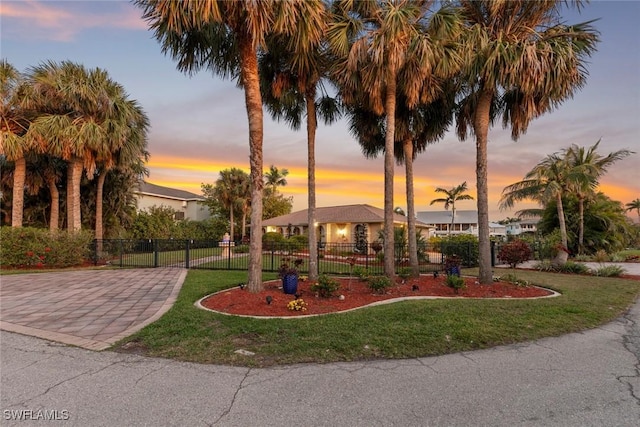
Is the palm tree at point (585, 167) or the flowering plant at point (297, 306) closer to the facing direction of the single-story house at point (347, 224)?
the flowering plant

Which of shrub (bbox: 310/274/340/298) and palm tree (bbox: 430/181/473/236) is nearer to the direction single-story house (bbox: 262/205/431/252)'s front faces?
the shrub

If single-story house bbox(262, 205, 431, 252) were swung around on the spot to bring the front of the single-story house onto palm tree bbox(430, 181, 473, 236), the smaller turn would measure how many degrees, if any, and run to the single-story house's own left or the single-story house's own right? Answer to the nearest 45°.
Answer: approximately 135° to the single-story house's own left

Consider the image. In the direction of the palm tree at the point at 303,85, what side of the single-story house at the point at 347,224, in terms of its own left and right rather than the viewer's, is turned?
front

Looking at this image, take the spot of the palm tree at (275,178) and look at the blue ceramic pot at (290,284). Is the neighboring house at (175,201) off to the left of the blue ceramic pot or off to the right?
right

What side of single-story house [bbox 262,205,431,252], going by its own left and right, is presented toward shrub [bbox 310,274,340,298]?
front

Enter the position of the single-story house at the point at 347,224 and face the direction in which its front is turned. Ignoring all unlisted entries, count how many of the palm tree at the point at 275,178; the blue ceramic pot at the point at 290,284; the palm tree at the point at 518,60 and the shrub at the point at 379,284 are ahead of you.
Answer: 3

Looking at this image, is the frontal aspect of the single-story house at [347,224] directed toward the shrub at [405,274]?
yes

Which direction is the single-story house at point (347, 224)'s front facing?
toward the camera

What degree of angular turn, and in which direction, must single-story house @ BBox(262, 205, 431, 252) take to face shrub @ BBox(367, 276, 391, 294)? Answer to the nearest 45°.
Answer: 0° — it already faces it

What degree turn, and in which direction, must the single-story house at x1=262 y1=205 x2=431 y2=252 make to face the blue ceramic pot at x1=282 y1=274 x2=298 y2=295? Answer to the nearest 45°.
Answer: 0° — it already faces it

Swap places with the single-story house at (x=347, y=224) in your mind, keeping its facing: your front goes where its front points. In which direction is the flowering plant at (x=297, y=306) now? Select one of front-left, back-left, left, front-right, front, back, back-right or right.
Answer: front
